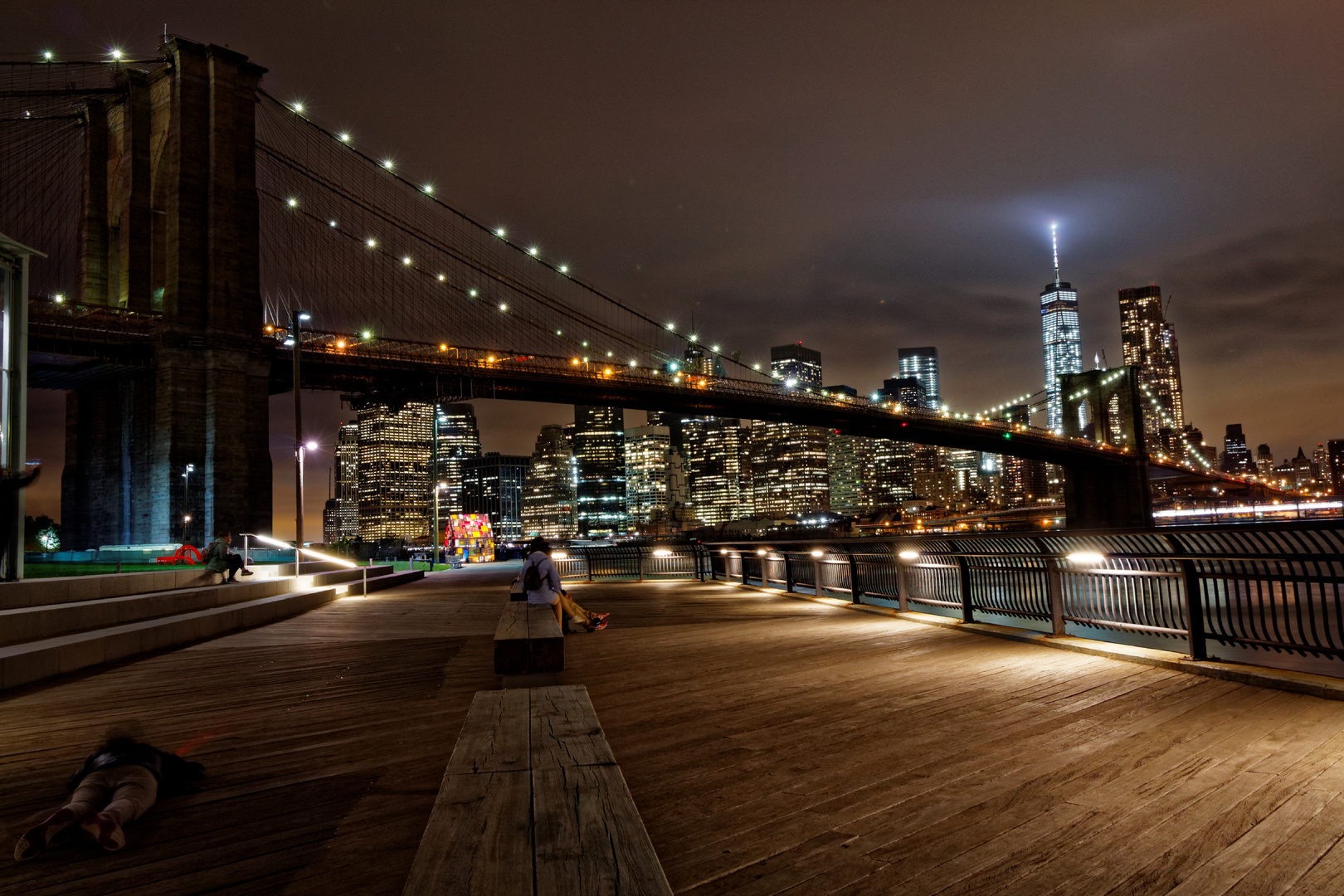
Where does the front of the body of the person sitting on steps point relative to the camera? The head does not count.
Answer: to the viewer's right

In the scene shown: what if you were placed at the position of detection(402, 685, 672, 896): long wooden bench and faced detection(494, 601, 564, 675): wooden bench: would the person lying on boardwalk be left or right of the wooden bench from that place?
left

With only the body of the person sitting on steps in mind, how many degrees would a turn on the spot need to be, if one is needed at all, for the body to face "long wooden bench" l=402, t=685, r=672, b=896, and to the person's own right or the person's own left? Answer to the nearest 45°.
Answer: approximately 90° to the person's own right

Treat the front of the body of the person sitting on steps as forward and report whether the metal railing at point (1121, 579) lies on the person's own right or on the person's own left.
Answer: on the person's own right

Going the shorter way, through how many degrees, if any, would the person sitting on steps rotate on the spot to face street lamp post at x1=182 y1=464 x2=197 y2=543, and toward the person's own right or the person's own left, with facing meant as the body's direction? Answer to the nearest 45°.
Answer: approximately 90° to the person's own left

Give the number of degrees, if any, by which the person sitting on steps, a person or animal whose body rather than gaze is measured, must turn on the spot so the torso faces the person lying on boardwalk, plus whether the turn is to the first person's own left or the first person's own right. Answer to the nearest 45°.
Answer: approximately 90° to the first person's own right

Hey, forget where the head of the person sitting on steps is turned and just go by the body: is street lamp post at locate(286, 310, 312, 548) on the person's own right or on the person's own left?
on the person's own left
